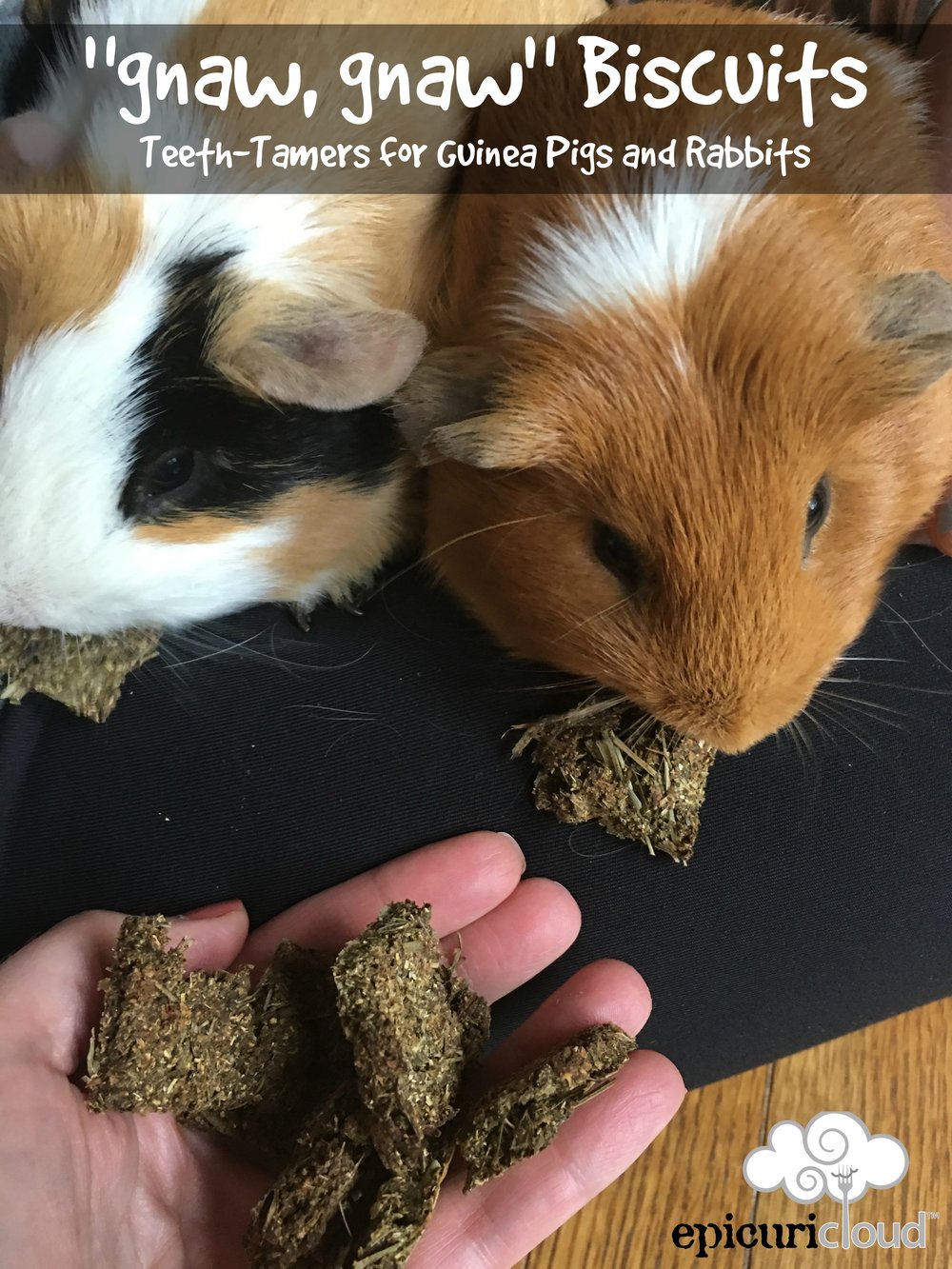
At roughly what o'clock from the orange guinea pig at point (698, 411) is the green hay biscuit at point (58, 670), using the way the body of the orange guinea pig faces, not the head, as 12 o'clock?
The green hay biscuit is roughly at 3 o'clock from the orange guinea pig.

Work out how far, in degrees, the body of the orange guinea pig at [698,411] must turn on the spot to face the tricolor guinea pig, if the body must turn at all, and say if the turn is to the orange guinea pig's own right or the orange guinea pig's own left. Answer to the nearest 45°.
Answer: approximately 90° to the orange guinea pig's own right

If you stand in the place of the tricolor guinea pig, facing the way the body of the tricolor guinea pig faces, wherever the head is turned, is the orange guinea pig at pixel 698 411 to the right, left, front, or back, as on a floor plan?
left

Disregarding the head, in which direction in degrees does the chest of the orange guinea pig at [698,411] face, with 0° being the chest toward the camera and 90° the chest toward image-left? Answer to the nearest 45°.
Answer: approximately 0°
